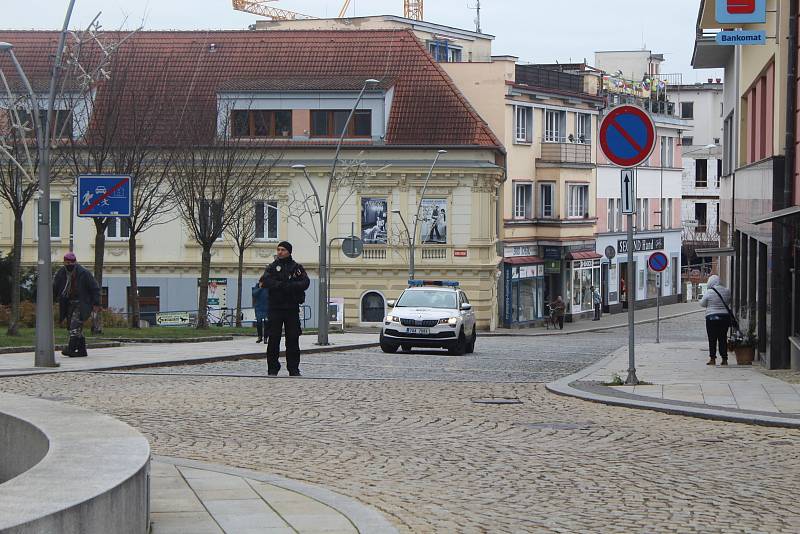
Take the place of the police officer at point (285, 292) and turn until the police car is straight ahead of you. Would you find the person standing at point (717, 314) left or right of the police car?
right

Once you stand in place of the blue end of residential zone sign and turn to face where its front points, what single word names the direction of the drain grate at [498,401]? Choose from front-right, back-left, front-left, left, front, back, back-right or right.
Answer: front-left

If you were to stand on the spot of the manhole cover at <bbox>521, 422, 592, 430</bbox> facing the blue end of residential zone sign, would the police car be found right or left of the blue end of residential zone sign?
right

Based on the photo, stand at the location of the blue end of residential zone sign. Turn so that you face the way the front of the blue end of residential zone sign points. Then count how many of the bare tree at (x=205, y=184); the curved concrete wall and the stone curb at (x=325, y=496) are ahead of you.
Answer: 2

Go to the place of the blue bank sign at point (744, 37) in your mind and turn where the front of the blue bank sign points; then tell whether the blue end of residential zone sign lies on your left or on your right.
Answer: on your right

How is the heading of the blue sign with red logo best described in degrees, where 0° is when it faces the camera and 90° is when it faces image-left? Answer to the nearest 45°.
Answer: approximately 0°

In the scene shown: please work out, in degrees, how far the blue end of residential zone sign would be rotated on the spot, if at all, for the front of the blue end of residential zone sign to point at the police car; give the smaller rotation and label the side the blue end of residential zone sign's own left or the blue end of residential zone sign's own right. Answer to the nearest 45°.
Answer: approximately 135° to the blue end of residential zone sign's own left

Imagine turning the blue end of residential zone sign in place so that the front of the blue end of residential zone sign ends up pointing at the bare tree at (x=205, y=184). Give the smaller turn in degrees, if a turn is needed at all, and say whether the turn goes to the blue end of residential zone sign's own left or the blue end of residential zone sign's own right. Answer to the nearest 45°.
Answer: approximately 180°
